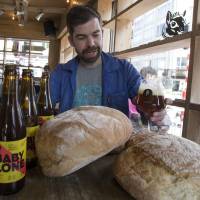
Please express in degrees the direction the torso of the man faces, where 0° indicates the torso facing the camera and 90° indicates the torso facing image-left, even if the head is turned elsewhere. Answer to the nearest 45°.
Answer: approximately 0°

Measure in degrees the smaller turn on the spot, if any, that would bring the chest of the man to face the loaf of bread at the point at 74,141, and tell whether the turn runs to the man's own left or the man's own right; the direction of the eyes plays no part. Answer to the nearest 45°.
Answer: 0° — they already face it
